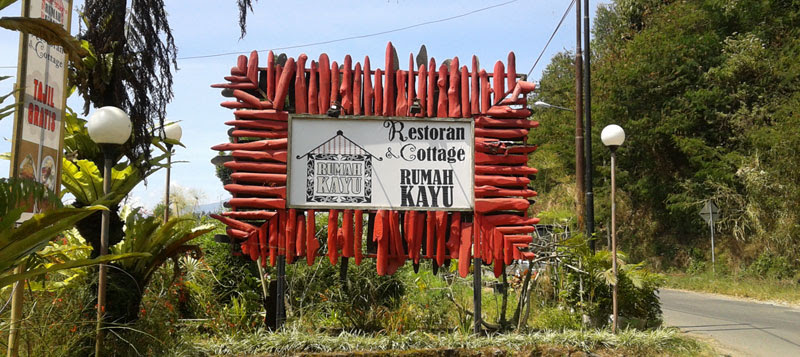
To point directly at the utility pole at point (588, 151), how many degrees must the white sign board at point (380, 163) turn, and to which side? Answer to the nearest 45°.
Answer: approximately 135° to its left

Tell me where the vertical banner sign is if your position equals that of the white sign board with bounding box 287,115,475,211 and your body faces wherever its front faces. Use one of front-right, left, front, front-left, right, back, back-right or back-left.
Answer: front-right

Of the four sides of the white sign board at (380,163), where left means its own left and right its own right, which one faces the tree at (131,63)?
right

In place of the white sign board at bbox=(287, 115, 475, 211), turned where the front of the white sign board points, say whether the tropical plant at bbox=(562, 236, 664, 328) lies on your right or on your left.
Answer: on your left

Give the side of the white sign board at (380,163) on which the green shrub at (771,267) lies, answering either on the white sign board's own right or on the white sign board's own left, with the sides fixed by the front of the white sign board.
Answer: on the white sign board's own left

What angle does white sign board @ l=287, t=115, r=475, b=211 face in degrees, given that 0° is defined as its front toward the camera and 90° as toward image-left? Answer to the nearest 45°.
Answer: approximately 0°
